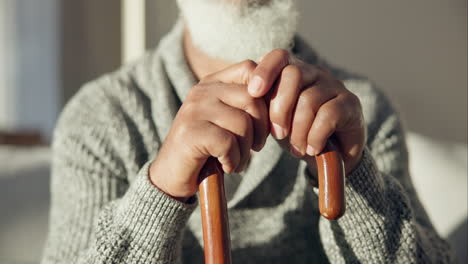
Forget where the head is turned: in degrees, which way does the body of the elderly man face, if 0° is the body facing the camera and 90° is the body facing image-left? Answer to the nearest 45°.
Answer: approximately 0°
